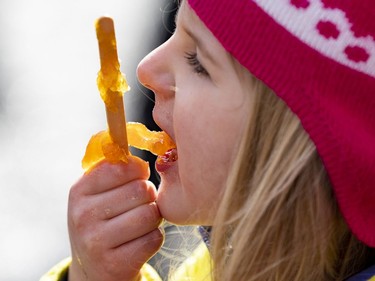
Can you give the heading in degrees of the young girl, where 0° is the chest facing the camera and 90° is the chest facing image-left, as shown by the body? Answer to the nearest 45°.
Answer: approximately 90°

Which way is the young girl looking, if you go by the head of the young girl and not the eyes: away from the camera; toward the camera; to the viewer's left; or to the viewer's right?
to the viewer's left
